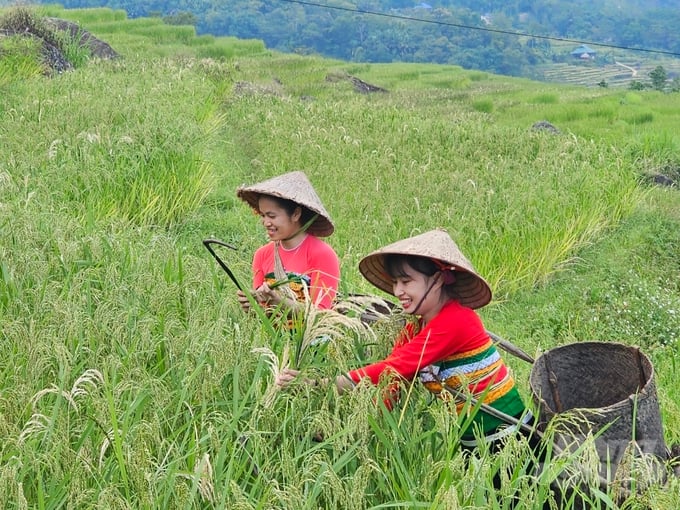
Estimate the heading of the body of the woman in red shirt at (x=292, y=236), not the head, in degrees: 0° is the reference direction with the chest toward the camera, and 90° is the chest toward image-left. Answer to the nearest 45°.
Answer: approximately 45°

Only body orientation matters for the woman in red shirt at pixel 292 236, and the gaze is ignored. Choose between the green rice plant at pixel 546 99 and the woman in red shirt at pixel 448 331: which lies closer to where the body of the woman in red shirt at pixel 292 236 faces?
the woman in red shirt

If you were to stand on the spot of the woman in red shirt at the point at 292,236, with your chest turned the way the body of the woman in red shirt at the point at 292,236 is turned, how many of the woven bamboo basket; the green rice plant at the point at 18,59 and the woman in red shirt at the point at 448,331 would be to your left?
2

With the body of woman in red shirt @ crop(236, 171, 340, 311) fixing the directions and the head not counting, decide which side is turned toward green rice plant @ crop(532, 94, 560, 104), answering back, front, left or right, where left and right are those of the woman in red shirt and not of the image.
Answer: back

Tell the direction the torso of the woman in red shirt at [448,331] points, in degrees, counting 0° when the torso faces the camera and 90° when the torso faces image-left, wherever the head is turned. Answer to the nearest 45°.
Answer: approximately 90°

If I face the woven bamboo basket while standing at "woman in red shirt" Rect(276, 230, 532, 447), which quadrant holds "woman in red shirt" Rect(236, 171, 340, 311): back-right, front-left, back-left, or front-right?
back-left

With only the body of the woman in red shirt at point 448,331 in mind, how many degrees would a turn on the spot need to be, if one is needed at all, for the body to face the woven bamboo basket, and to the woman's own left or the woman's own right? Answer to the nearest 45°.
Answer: approximately 180°

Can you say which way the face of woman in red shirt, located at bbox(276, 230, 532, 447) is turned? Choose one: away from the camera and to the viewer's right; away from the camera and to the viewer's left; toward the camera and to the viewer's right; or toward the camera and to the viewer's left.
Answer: toward the camera and to the viewer's left

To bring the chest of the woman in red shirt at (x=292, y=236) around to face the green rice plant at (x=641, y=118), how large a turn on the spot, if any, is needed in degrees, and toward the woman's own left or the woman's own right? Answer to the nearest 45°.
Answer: approximately 180°

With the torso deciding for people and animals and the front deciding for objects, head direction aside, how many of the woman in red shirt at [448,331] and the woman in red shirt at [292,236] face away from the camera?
0

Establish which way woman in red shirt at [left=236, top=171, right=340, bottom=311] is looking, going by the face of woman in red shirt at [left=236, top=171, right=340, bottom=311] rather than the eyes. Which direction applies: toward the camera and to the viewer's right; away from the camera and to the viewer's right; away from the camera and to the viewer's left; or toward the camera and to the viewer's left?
toward the camera and to the viewer's left

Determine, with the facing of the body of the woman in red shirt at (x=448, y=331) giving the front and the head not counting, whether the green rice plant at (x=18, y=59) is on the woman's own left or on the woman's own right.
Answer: on the woman's own right
